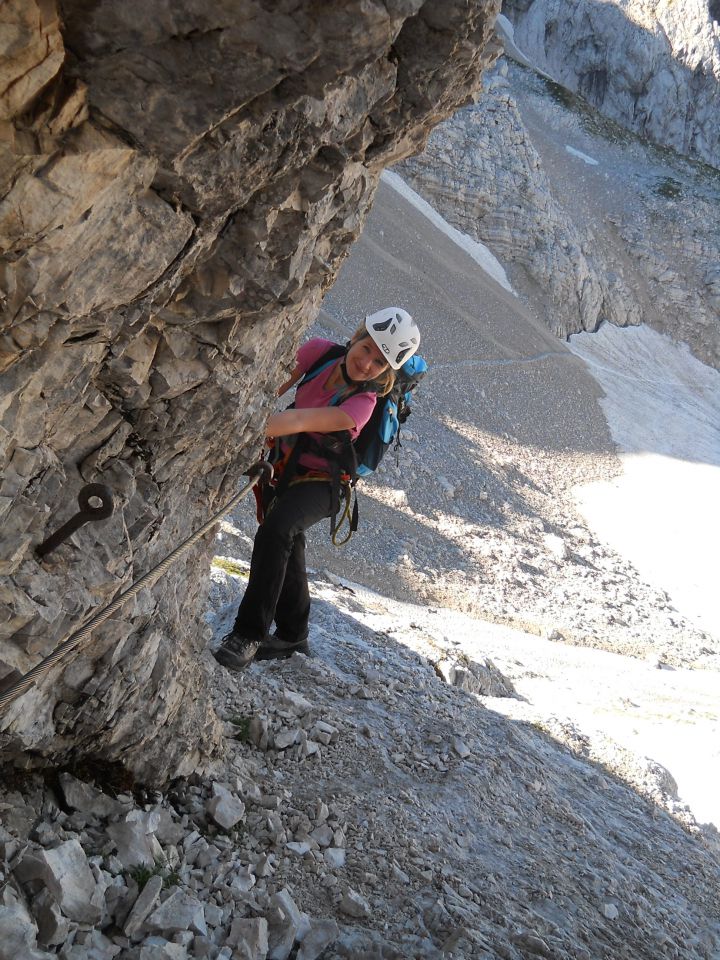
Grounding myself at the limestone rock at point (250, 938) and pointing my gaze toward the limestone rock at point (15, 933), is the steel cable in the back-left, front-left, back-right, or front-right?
front-right

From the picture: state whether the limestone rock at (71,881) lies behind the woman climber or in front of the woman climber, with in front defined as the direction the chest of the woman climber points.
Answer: in front

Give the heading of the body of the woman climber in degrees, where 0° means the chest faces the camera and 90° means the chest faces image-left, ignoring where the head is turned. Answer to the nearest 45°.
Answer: approximately 45°

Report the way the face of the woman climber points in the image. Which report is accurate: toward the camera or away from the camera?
toward the camera

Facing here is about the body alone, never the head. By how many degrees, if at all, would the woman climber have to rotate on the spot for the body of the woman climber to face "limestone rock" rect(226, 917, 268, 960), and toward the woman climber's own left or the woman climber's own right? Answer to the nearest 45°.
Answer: approximately 45° to the woman climber's own left

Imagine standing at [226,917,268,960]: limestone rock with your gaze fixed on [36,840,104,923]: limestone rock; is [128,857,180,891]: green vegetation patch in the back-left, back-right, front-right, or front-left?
front-right
